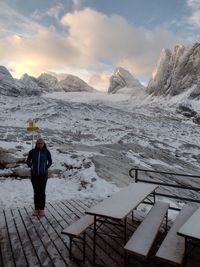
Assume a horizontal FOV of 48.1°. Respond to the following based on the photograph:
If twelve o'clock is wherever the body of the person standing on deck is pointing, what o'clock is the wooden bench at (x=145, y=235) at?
The wooden bench is roughly at 11 o'clock from the person standing on deck.

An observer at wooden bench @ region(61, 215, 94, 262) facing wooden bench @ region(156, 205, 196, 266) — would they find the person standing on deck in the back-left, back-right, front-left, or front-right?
back-left

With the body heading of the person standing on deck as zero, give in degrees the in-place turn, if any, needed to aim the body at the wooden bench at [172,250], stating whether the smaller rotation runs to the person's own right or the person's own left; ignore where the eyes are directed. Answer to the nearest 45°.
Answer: approximately 45° to the person's own left

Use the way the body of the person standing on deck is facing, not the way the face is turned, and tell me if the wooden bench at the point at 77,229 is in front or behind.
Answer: in front

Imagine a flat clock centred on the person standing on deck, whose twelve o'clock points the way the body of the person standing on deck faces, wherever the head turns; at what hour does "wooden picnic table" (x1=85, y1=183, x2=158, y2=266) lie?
The wooden picnic table is roughly at 11 o'clock from the person standing on deck.

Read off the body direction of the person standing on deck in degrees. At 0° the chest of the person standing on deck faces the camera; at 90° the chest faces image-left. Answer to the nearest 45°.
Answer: approximately 0°
